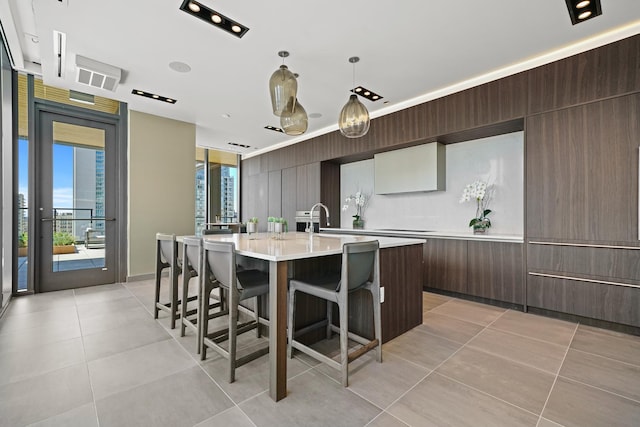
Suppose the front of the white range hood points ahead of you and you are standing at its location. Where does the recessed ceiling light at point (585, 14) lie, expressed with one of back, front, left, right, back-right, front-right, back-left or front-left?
left

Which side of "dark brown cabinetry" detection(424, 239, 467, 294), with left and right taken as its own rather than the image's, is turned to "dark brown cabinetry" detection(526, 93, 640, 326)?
left

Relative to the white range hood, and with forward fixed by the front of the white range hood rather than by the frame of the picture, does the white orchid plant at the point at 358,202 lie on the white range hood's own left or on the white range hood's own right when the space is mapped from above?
on the white range hood's own right

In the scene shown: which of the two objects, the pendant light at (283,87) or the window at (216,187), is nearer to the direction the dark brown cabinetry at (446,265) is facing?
the pendant light

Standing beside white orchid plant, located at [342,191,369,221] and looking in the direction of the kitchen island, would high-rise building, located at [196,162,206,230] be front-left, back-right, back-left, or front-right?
back-right

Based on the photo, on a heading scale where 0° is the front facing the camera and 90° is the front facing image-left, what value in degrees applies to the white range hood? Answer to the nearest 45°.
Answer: approximately 45°

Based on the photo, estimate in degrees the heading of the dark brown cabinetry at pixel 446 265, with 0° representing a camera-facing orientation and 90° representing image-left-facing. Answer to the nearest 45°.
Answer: approximately 45°

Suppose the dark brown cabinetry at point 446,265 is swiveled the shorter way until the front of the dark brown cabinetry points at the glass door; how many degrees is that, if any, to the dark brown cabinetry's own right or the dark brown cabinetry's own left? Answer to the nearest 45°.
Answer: approximately 45° to the dark brown cabinetry's own right

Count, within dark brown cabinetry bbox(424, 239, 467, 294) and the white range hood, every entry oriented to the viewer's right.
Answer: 0
